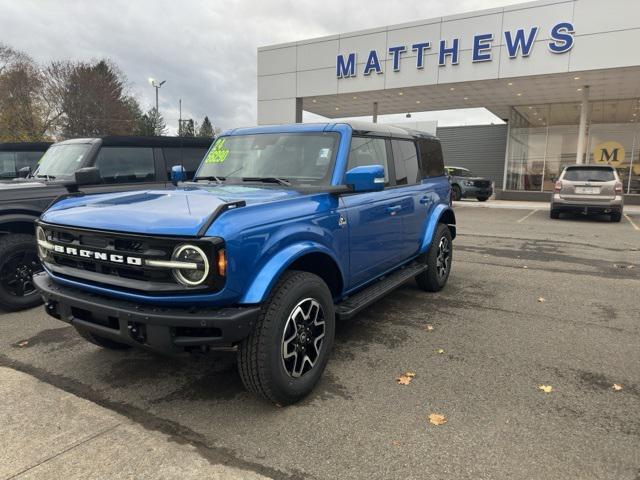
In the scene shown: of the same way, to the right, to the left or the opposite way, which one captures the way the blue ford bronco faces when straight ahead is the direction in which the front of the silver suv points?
the opposite way

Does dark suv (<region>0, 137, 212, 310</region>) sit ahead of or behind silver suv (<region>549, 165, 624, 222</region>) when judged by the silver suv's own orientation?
behind

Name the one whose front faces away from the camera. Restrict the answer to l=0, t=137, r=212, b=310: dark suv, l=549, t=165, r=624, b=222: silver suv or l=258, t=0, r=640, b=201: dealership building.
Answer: the silver suv

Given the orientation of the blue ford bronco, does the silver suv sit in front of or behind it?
behind

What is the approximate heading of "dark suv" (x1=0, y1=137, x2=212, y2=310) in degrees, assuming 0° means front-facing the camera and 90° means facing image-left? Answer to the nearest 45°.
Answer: approximately 45°

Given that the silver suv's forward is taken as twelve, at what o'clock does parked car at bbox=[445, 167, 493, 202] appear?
The parked car is roughly at 11 o'clock from the silver suv.

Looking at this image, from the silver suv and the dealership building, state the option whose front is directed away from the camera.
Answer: the silver suv

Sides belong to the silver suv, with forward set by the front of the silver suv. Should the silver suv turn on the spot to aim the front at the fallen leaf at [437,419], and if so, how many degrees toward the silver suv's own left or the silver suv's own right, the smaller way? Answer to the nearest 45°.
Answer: approximately 180°

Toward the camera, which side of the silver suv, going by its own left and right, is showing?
back

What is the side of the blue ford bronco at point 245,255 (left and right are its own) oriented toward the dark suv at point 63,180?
right
